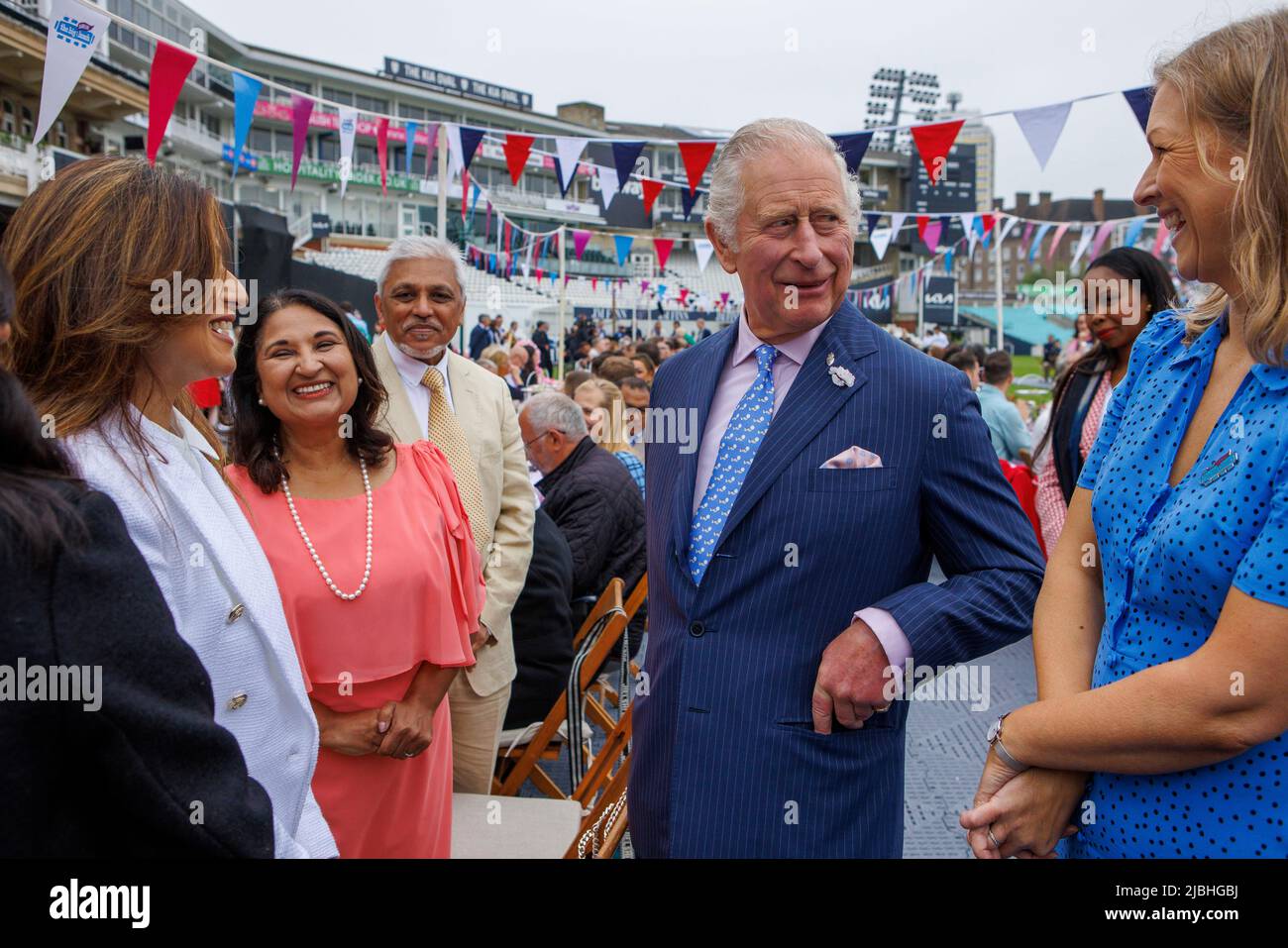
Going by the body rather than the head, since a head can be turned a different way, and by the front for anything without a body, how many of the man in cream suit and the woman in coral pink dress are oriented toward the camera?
2

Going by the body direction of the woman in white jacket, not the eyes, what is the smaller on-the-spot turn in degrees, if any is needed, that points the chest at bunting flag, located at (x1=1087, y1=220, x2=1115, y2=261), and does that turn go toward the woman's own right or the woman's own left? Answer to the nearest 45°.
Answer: approximately 90° to the woman's own left

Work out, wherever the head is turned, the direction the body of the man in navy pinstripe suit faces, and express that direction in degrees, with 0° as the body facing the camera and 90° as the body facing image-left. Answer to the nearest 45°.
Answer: approximately 45°

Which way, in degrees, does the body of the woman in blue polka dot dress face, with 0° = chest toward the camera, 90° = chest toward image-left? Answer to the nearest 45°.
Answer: approximately 45°

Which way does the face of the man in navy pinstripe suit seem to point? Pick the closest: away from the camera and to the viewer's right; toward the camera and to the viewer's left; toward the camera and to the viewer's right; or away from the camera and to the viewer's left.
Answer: toward the camera and to the viewer's right

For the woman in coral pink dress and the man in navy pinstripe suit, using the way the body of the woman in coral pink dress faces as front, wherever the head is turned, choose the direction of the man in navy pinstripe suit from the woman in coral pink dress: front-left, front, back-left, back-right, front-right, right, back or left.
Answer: front-left

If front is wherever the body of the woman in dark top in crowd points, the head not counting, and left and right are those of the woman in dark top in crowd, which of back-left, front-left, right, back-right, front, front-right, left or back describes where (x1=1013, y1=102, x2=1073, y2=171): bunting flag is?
back-right

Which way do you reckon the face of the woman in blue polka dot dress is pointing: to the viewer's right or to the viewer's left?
to the viewer's left

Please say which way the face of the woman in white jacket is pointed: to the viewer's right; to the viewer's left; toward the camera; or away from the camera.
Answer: to the viewer's right
